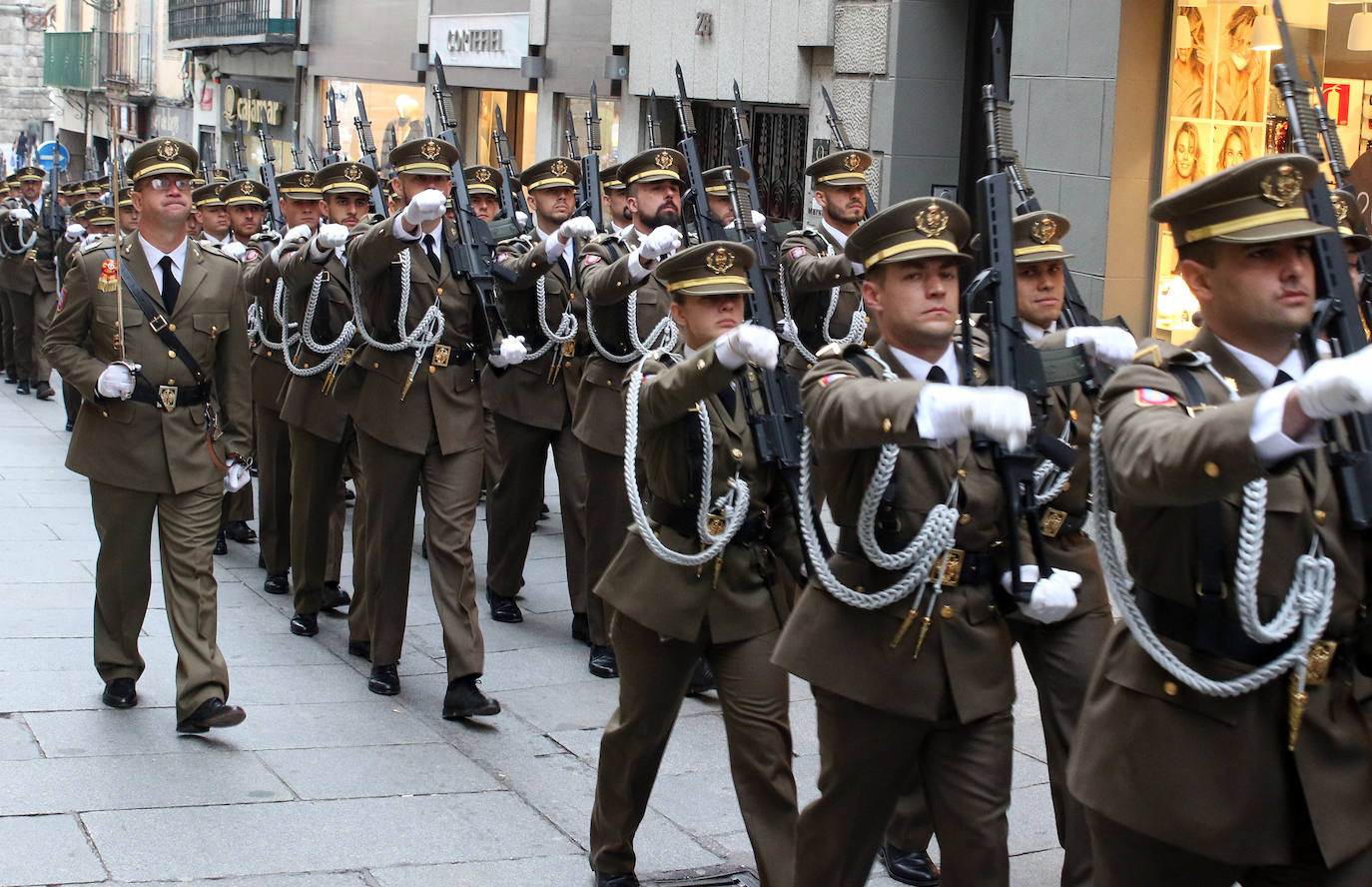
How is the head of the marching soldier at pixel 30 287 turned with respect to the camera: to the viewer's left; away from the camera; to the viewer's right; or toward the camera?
toward the camera

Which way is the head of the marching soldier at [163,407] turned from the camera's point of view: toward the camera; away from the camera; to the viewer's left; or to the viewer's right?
toward the camera

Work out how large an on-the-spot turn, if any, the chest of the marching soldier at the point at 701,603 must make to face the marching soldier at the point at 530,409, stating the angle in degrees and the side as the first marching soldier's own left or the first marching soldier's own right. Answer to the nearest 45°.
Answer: approximately 135° to the first marching soldier's own left

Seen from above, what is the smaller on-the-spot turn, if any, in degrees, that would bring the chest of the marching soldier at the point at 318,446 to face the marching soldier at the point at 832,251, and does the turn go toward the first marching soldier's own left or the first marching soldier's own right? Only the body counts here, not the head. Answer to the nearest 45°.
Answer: approximately 45° to the first marching soldier's own left

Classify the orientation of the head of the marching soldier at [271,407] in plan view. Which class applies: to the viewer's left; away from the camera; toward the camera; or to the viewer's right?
toward the camera

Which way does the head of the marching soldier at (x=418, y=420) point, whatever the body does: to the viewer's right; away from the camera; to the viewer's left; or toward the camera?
toward the camera

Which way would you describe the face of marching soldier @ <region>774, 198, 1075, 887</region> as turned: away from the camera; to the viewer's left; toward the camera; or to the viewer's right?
toward the camera

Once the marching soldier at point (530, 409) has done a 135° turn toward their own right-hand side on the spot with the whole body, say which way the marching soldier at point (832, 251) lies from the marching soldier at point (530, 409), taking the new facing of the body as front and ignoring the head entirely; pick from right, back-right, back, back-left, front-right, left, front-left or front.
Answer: back

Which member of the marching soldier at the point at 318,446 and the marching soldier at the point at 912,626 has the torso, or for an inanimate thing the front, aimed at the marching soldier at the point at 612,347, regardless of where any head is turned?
the marching soldier at the point at 318,446

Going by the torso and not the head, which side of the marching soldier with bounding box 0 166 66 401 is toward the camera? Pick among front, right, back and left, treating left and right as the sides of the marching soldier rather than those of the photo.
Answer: front

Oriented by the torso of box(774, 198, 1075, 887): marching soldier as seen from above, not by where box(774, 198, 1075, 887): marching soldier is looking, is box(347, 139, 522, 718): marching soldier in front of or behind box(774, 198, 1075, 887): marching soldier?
behind

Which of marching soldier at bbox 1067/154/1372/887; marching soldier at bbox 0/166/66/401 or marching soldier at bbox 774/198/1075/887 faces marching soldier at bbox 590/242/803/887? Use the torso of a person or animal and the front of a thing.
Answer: marching soldier at bbox 0/166/66/401

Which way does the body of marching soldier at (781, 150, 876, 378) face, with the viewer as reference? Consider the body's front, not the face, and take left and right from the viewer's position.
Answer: facing the viewer and to the right of the viewer

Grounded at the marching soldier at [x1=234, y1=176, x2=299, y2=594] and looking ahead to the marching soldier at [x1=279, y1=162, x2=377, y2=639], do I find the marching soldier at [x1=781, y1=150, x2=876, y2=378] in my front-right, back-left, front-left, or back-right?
front-left

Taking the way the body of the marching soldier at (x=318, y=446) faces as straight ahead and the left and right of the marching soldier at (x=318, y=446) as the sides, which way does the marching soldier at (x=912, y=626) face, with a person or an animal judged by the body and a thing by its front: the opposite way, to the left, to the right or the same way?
the same way

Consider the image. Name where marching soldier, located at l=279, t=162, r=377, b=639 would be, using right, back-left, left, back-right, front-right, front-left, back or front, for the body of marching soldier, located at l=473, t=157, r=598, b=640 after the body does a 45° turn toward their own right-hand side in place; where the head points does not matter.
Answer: right
